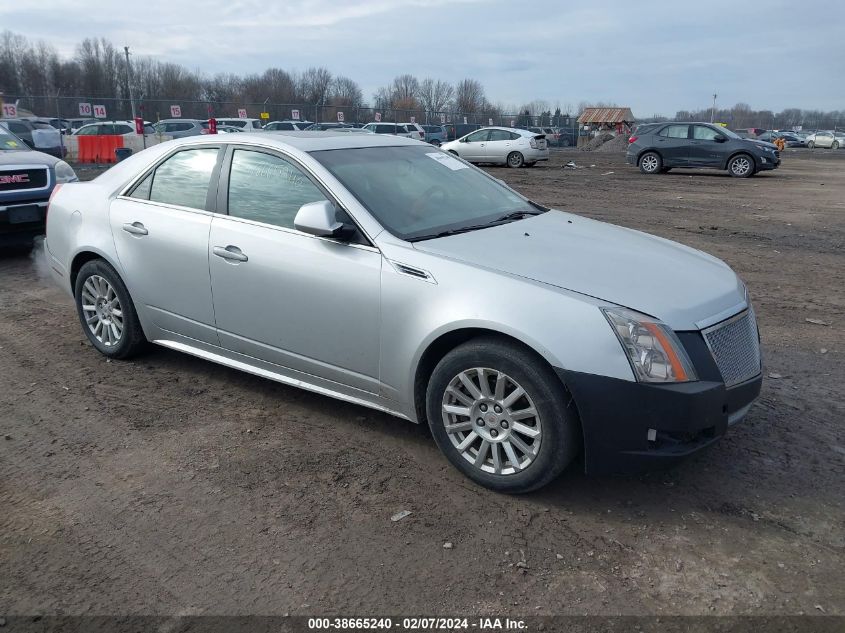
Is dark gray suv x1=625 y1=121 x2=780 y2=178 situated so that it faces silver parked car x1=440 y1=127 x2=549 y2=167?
no

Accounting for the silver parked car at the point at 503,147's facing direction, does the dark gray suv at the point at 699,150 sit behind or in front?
behind

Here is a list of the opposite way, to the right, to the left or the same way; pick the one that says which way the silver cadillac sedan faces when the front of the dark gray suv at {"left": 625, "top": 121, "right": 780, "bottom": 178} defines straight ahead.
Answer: the same way

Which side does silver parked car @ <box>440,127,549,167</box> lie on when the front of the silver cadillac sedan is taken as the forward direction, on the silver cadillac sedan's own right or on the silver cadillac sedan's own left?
on the silver cadillac sedan's own left

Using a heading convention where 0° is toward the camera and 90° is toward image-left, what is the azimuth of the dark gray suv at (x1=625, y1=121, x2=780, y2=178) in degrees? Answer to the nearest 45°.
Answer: approximately 270°

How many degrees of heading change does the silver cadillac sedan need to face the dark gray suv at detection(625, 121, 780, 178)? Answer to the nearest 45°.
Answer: approximately 90° to its left

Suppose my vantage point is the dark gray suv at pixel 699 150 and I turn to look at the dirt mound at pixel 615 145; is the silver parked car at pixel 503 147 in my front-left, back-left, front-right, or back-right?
front-left

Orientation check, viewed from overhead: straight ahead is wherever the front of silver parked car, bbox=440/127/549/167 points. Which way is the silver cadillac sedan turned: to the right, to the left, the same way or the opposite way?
the opposite way

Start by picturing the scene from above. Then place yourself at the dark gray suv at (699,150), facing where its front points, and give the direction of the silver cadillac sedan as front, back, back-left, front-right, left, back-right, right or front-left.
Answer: right

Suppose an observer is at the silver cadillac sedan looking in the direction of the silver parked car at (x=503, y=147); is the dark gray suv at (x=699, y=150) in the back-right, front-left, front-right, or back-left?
front-right

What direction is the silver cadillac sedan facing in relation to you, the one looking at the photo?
facing the viewer and to the right of the viewer

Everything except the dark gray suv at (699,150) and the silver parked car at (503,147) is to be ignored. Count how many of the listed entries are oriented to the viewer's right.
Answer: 1

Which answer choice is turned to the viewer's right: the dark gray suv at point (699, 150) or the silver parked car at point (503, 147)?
the dark gray suv

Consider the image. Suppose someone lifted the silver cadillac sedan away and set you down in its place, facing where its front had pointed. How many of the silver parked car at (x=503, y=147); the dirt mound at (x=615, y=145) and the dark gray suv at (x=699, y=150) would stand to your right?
0

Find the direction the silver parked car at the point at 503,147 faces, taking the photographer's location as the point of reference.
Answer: facing away from the viewer and to the left of the viewer

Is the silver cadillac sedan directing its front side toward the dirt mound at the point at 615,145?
no
